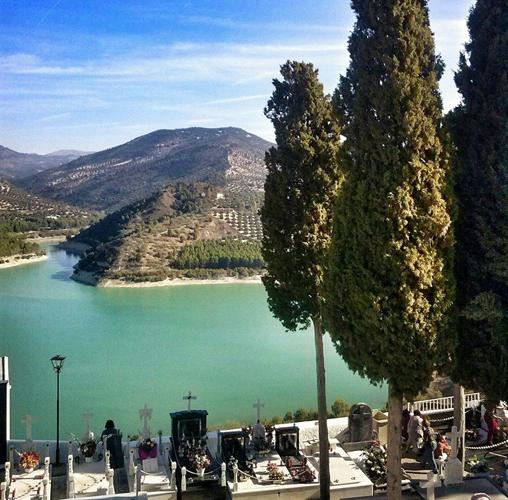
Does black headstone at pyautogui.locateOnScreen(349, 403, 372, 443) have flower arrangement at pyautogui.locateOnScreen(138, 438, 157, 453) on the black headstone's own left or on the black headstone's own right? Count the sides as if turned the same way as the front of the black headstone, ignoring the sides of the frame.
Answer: on the black headstone's own right

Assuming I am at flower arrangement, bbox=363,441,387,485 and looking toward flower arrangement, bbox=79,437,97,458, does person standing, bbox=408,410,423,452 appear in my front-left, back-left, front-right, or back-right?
back-right

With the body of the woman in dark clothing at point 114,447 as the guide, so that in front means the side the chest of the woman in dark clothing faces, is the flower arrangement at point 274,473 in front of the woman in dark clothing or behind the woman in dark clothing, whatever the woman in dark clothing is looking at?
behind

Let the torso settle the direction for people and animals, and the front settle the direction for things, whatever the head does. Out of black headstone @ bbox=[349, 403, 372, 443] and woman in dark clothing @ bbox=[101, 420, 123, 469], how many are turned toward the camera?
1

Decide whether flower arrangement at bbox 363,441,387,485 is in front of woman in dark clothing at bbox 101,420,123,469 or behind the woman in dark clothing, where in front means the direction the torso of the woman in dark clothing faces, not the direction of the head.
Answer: behind
